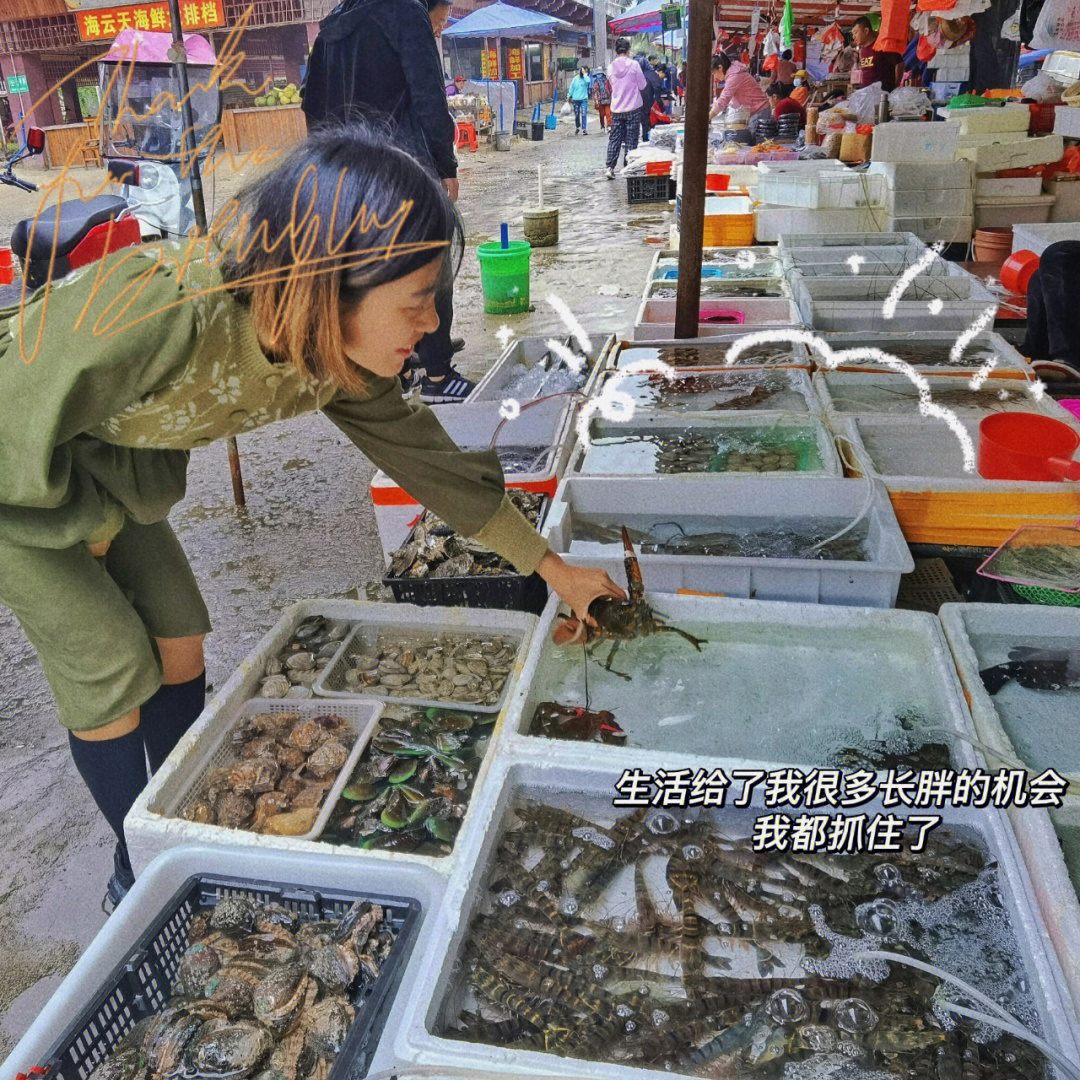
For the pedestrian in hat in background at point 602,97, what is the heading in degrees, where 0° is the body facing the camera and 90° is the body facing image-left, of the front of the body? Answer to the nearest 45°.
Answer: approximately 0°

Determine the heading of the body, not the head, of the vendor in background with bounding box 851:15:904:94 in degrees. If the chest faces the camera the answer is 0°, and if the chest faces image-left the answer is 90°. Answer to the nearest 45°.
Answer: approximately 45°

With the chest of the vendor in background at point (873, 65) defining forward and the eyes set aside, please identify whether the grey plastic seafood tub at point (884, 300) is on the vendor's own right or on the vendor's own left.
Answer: on the vendor's own left

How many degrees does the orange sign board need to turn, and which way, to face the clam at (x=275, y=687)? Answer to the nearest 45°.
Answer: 0° — it already faces it

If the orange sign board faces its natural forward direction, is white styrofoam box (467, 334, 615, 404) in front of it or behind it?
in front

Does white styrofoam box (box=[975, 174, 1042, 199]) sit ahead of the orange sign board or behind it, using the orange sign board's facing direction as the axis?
ahead

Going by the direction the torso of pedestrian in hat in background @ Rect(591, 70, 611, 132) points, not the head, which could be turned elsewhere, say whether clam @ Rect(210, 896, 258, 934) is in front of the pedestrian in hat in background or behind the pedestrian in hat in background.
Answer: in front
